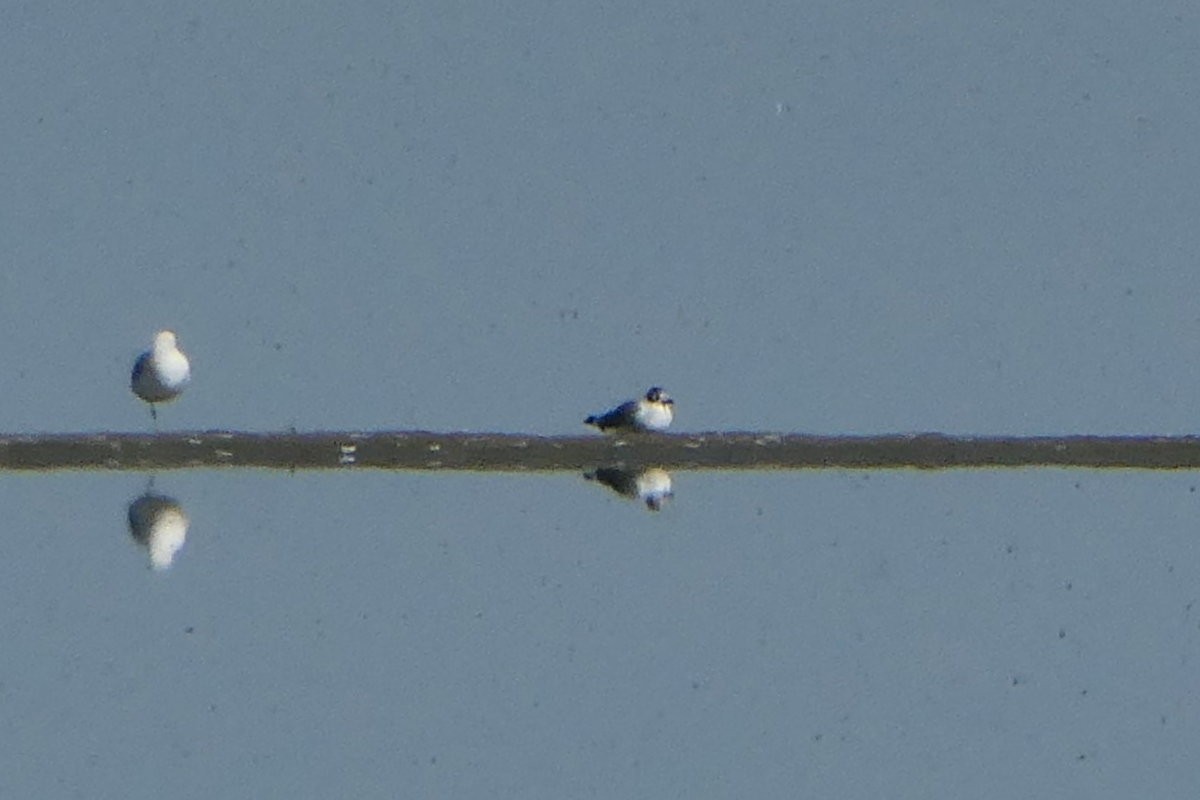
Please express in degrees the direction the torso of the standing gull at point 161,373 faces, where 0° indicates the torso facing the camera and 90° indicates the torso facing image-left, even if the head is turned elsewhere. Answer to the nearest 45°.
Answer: approximately 0°
